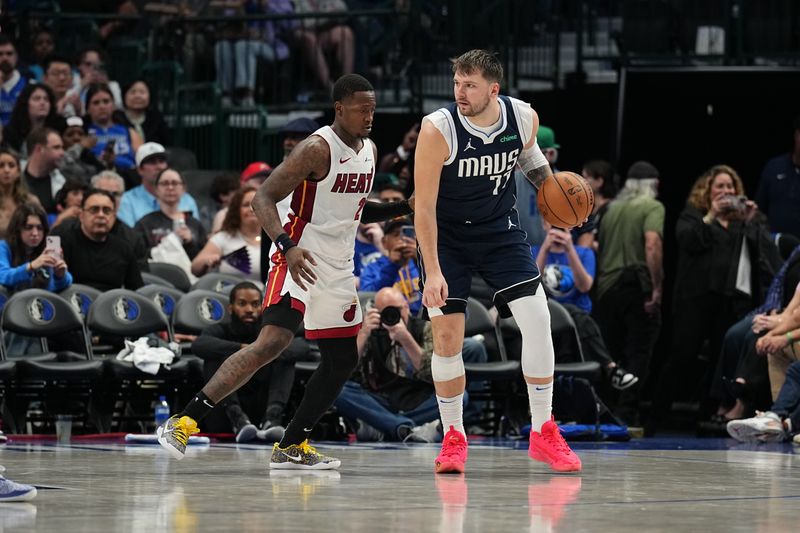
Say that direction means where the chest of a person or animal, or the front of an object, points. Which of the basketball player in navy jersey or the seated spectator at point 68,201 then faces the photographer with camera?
the seated spectator

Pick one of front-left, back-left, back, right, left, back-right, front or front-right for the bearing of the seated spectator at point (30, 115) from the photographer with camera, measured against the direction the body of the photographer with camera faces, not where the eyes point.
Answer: back-right

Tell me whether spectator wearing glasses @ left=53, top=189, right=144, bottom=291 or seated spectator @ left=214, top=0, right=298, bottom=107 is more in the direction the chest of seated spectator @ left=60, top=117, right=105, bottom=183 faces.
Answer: the spectator wearing glasses

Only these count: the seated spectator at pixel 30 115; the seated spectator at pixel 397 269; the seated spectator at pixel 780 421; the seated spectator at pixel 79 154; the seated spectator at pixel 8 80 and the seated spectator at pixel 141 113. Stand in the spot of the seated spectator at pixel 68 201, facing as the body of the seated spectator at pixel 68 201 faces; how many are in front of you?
2

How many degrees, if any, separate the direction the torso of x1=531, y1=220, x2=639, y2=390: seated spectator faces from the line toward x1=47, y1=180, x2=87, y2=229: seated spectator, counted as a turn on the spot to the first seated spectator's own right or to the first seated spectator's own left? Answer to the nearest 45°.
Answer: approximately 90° to the first seated spectator's own right

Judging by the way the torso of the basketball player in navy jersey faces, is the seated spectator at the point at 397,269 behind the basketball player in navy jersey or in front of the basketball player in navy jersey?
behind

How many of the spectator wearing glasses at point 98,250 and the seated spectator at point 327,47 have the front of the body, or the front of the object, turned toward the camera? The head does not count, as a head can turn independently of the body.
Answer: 2

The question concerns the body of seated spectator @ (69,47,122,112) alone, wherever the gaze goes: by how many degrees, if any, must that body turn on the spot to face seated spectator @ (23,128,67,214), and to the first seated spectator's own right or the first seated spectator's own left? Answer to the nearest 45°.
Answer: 0° — they already face them

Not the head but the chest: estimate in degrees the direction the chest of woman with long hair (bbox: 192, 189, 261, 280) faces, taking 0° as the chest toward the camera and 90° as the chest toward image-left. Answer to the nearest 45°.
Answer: approximately 315°

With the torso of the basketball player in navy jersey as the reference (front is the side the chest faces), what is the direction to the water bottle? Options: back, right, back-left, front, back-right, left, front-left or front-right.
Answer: back-right
